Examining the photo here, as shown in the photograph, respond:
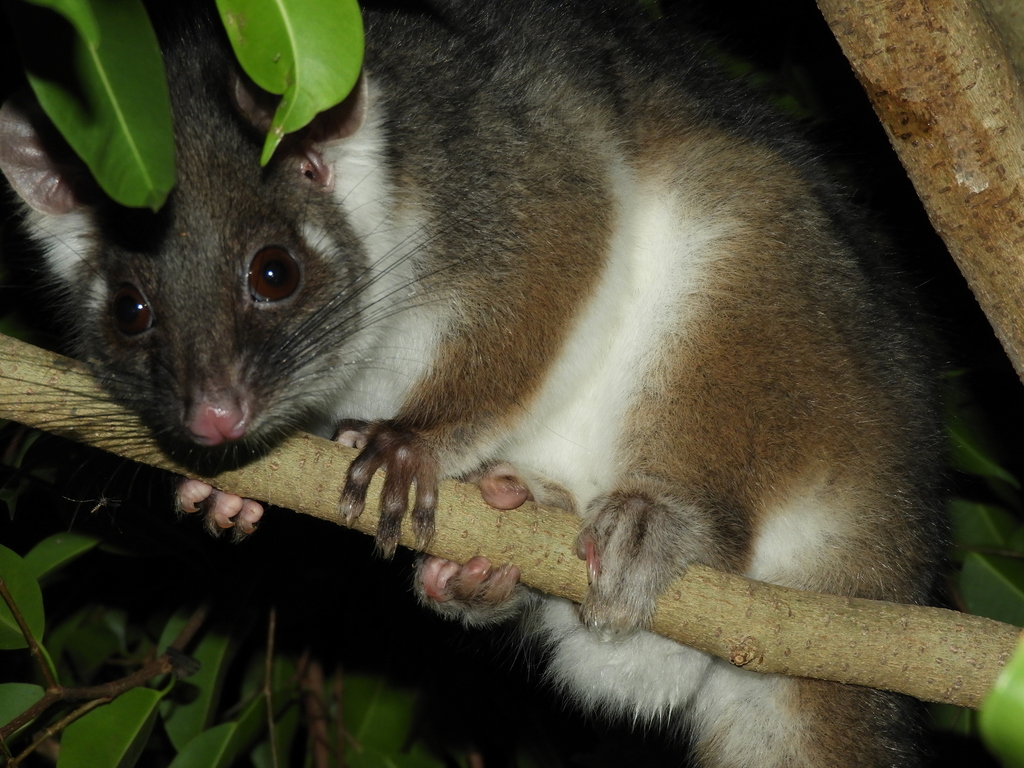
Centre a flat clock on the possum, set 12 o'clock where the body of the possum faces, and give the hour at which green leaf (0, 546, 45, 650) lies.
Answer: The green leaf is roughly at 1 o'clock from the possum.

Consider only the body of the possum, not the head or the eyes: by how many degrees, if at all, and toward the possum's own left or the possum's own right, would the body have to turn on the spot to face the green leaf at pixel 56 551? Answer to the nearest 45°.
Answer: approximately 45° to the possum's own right

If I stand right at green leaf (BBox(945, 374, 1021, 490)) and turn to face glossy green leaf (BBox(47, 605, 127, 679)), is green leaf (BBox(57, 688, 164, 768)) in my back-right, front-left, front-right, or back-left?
front-left

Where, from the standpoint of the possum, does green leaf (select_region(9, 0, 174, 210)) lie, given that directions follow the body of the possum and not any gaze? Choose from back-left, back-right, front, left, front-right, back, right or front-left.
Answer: front

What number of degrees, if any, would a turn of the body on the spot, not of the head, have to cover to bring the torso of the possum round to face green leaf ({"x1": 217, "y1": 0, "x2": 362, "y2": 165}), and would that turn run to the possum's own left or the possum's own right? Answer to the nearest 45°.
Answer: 0° — it already faces it
